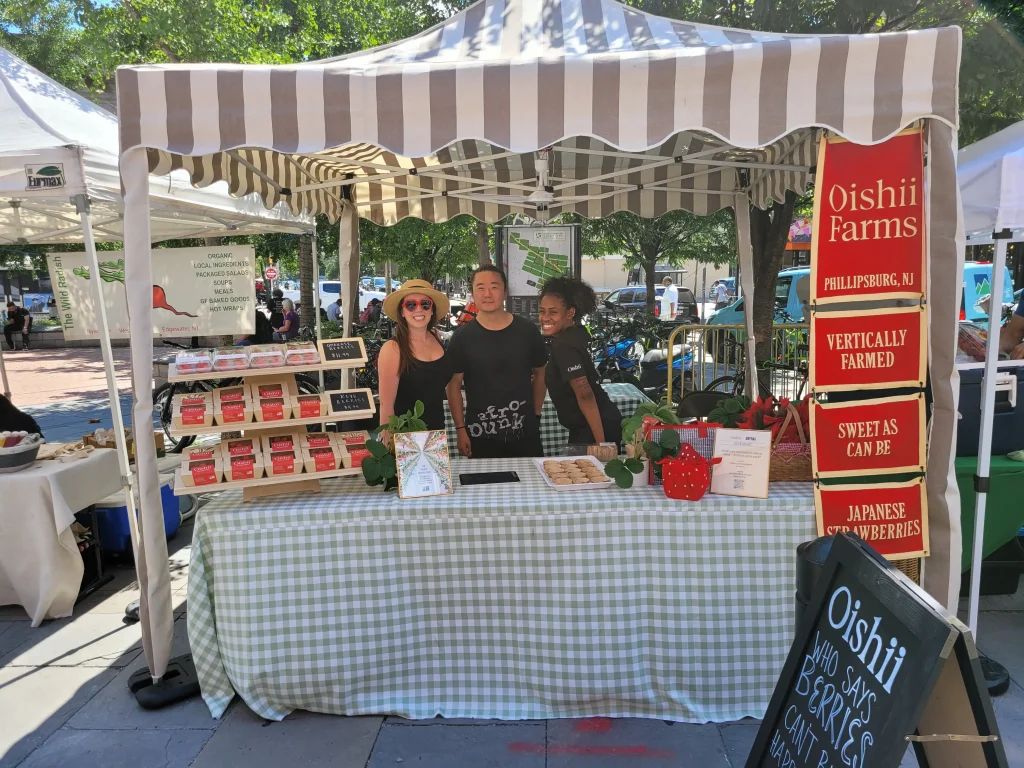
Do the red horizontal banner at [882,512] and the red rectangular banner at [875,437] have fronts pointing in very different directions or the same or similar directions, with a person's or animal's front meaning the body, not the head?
same or similar directions

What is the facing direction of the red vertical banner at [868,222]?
toward the camera

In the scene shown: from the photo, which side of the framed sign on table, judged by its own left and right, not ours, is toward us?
front

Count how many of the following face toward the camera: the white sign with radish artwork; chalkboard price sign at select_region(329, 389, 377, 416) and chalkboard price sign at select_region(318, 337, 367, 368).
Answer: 3

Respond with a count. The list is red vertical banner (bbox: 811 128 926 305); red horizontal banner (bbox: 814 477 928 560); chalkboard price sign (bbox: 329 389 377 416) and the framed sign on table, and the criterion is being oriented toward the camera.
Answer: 4

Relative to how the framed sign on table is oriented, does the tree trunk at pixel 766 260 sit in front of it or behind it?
behind

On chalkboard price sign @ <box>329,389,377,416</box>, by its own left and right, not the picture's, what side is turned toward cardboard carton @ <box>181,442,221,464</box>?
right

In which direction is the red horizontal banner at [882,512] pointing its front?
toward the camera

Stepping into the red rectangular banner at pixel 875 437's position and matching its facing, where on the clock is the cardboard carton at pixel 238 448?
The cardboard carton is roughly at 2 o'clock from the red rectangular banner.

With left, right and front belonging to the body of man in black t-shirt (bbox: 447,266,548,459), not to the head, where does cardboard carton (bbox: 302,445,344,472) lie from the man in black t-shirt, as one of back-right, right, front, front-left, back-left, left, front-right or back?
front-right

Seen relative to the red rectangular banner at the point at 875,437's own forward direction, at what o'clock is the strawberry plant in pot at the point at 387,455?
The strawberry plant in pot is roughly at 2 o'clock from the red rectangular banner.

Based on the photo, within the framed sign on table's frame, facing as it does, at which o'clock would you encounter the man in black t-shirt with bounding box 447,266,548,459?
The man in black t-shirt is roughly at 7 o'clock from the framed sign on table.
